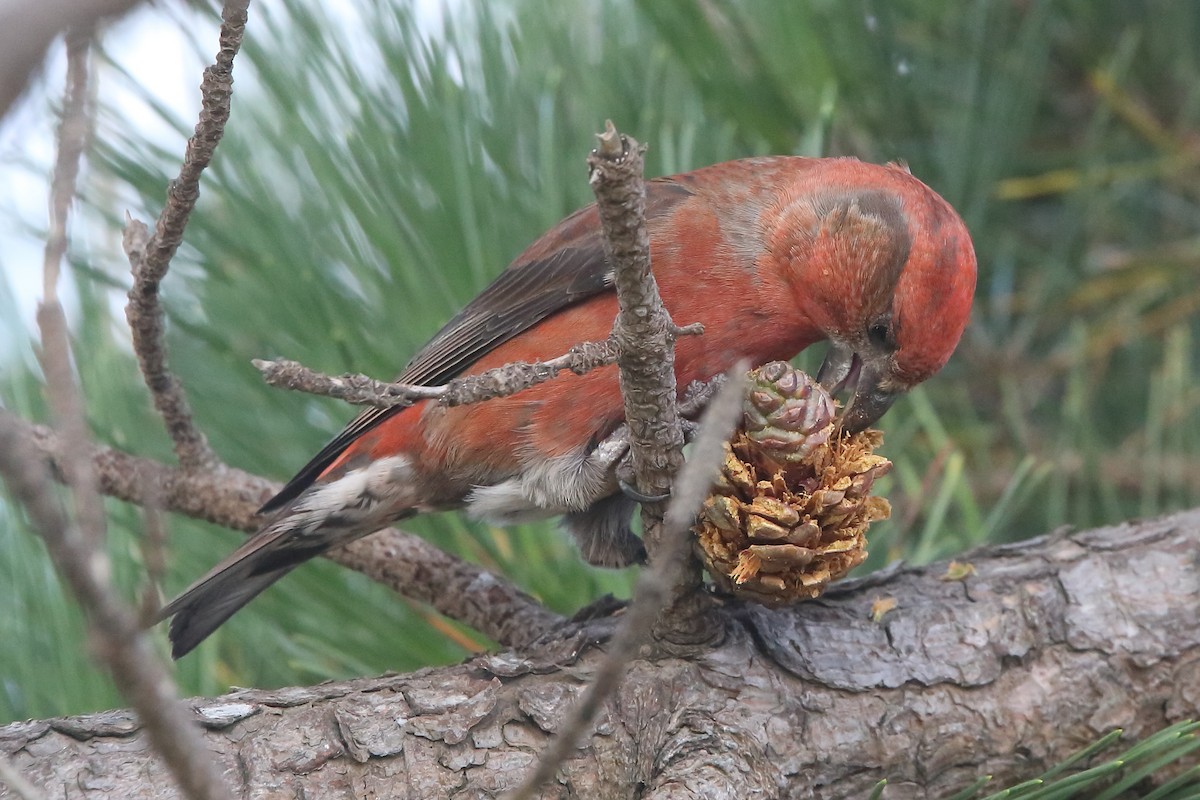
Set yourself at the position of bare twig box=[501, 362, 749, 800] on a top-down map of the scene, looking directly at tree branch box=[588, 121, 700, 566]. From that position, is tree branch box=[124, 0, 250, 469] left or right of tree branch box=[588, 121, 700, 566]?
left

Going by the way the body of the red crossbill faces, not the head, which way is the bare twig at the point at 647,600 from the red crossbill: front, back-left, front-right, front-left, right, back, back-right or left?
right

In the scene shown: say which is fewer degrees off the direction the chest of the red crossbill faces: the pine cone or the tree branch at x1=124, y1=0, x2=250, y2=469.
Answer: the pine cone

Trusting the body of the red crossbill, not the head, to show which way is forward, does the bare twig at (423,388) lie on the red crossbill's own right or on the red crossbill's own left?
on the red crossbill's own right

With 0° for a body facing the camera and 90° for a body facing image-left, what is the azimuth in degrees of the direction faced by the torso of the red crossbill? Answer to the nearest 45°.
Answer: approximately 270°

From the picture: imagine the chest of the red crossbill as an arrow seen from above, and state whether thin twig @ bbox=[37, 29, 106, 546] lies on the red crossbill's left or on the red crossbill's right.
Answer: on the red crossbill's right
